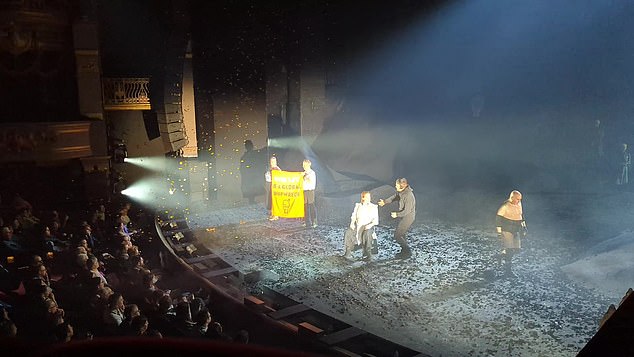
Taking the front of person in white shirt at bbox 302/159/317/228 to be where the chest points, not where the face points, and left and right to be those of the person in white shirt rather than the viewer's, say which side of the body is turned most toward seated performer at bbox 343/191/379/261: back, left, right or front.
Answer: left

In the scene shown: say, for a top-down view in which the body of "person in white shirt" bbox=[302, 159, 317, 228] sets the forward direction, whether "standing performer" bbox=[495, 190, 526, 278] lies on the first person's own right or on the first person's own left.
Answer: on the first person's own left

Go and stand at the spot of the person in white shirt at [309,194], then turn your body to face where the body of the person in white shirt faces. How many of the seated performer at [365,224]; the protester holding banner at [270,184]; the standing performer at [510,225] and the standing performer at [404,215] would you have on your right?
1

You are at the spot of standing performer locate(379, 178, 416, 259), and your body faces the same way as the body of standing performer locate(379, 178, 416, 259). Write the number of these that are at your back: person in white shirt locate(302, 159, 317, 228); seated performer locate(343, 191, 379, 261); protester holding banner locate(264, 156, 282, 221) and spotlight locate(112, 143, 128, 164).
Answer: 0

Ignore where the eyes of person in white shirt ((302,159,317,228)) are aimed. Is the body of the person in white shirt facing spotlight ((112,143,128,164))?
no

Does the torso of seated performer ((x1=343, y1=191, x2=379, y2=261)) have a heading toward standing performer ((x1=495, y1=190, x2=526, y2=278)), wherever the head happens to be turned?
no

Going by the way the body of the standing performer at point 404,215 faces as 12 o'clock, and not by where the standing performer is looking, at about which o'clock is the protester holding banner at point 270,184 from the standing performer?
The protester holding banner is roughly at 1 o'clock from the standing performer.

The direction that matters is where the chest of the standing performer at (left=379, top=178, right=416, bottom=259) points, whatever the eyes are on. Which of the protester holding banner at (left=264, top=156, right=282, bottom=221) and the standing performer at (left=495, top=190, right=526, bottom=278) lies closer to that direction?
the protester holding banner

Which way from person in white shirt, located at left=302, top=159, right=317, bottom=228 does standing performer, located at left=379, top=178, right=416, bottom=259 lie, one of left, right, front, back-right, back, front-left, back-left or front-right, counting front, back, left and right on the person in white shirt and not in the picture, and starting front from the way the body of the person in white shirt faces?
left

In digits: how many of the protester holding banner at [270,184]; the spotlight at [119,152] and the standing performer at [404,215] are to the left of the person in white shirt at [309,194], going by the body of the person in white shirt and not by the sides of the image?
1

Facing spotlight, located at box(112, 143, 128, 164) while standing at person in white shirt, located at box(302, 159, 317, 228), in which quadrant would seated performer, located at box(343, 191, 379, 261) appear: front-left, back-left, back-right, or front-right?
back-left

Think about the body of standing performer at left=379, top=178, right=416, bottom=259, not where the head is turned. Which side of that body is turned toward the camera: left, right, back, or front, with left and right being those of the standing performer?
left

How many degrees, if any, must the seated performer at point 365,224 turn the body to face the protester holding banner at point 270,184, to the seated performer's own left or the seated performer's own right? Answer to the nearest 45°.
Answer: approximately 90° to the seated performer's own right

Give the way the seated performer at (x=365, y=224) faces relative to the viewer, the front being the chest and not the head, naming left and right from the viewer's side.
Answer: facing the viewer and to the left of the viewer

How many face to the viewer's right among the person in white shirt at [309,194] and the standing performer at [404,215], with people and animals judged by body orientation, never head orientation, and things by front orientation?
0

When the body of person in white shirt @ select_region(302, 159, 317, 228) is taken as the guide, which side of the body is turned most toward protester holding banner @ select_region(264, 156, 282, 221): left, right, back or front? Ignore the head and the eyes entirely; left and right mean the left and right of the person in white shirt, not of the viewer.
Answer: right

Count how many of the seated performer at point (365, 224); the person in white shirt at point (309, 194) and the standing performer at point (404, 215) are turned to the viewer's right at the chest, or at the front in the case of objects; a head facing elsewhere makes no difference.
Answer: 0

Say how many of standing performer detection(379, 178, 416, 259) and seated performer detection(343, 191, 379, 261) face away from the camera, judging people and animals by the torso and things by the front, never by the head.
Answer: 0
